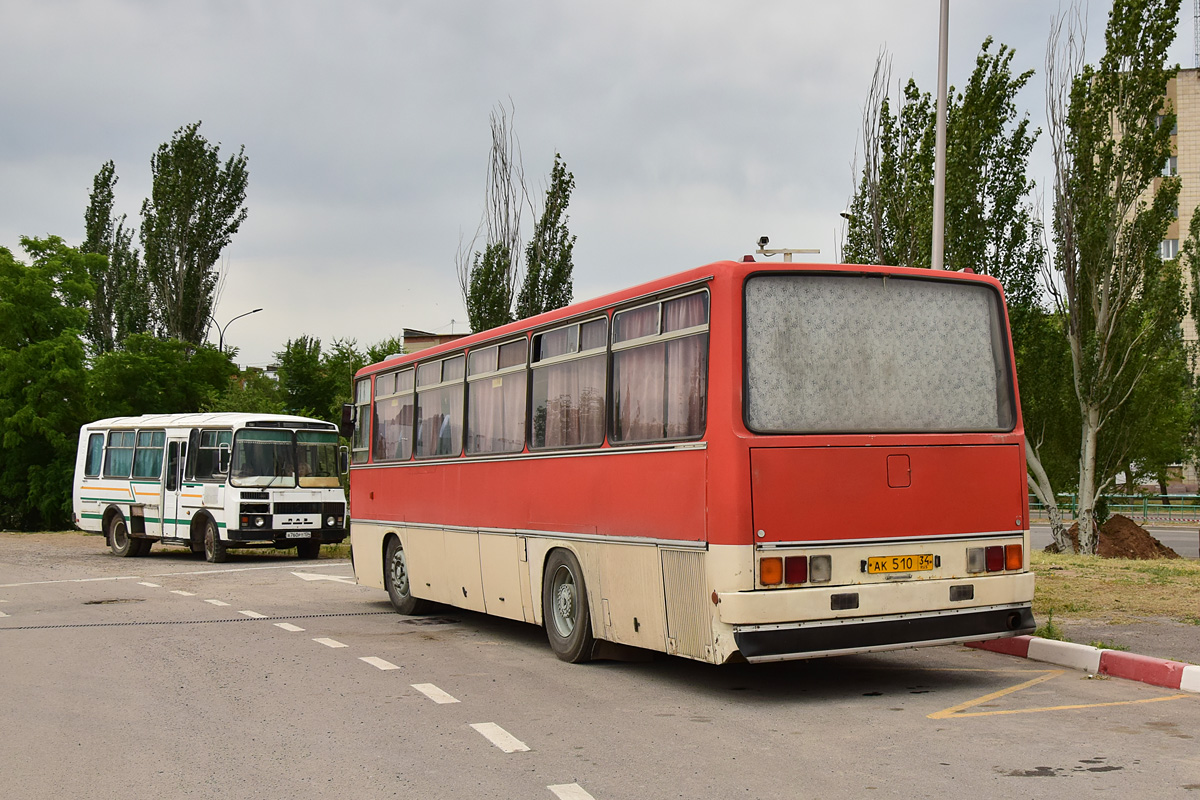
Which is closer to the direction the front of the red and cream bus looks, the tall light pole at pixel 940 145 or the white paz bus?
the white paz bus

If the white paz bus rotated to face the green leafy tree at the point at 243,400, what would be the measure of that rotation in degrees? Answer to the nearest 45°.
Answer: approximately 135° to its left

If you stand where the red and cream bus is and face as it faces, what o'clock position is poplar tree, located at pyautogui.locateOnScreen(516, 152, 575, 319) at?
The poplar tree is roughly at 1 o'clock from the red and cream bus.

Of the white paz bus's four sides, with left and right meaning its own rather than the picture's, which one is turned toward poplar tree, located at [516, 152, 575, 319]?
left

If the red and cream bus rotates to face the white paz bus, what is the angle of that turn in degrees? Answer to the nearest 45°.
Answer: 0° — it already faces it

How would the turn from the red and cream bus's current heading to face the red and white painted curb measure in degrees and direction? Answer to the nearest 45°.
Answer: approximately 135° to its right

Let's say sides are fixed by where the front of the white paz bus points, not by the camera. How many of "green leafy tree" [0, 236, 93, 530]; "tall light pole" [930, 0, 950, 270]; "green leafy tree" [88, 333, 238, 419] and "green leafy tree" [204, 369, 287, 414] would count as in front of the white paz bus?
1

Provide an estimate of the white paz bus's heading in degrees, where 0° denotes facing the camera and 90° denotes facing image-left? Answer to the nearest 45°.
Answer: approximately 315°

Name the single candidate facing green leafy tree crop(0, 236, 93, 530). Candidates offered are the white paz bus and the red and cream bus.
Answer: the red and cream bus

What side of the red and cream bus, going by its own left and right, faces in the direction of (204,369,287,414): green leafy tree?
front

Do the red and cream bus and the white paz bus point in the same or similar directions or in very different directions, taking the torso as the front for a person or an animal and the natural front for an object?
very different directions

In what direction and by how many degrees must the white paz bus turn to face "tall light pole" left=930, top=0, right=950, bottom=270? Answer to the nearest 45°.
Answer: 0° — it already faces it

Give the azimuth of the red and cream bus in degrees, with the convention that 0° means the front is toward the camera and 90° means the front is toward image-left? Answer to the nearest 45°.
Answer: approximately 135°

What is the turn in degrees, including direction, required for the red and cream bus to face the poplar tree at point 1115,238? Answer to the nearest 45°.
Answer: approximately 90° to its right
